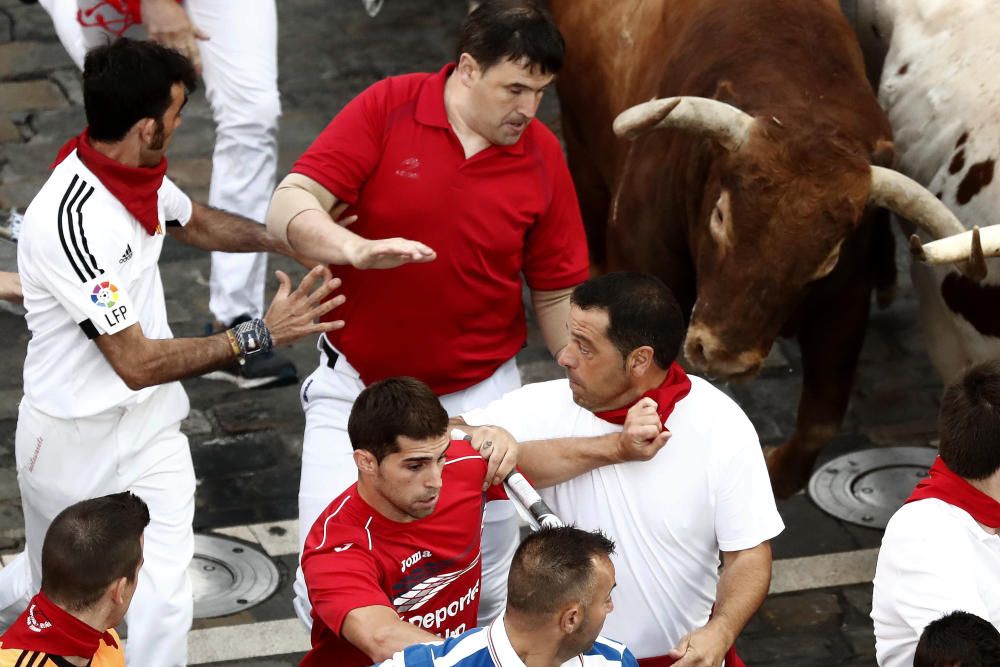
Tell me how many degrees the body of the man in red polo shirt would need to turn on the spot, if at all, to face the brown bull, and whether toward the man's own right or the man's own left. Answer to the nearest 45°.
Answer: approximately 90° to the man's own left

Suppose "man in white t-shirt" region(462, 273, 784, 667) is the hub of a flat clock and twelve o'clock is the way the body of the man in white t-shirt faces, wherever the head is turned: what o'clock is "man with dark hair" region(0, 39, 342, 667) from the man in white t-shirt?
The man with dark hair is roughly at 2 o'clock from the man in white t-shirt.

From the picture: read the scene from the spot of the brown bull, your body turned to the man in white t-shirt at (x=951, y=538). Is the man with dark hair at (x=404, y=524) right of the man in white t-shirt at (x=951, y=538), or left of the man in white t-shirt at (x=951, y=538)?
right

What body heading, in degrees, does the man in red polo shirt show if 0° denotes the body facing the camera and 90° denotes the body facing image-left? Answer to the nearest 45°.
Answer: approximately 315°

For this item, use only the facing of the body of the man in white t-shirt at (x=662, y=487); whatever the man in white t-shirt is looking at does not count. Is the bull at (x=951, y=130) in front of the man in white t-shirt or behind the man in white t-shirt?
behind

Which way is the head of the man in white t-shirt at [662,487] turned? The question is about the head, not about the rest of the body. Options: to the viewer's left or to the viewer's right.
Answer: to the viewer's left

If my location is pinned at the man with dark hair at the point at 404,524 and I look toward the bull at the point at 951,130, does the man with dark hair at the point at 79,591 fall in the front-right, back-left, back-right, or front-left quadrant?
back-left

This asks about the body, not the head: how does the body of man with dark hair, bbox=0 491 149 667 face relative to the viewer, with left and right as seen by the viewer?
facing away from the viewer and to the right of the viewer
